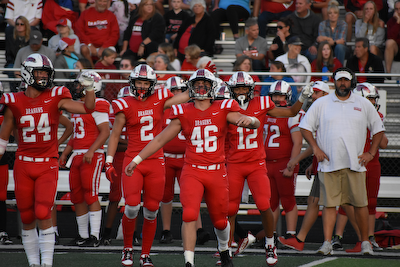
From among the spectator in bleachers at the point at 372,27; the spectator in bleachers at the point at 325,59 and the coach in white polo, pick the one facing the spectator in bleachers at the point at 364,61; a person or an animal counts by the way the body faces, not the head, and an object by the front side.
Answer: the spectator in bleachers at the point at 372,27

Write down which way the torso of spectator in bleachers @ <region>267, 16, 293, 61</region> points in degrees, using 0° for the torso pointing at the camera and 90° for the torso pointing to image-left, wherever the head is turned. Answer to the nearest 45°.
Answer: approximately 45°

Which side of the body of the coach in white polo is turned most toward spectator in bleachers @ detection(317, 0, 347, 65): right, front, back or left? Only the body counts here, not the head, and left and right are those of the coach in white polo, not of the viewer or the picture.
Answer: back

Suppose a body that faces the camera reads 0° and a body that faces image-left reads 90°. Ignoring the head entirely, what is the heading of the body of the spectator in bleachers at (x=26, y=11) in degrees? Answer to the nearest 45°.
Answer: approximately 0°

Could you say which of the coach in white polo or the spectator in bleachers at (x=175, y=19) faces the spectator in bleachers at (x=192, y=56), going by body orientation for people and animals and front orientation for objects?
the spectator in bleachers at (x=175, y=19)

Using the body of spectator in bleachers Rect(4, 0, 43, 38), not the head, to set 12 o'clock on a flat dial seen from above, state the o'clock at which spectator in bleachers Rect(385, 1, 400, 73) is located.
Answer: spectator in bleachers Rect(385, 1, 400, 73) is roughly at 10 o'clock from spectator in bleachers Rect(4, 0, 43, 38).

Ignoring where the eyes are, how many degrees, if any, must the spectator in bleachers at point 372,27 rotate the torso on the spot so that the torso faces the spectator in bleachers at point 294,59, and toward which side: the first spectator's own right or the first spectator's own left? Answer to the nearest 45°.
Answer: approximately 45° to the first spectator's own right
